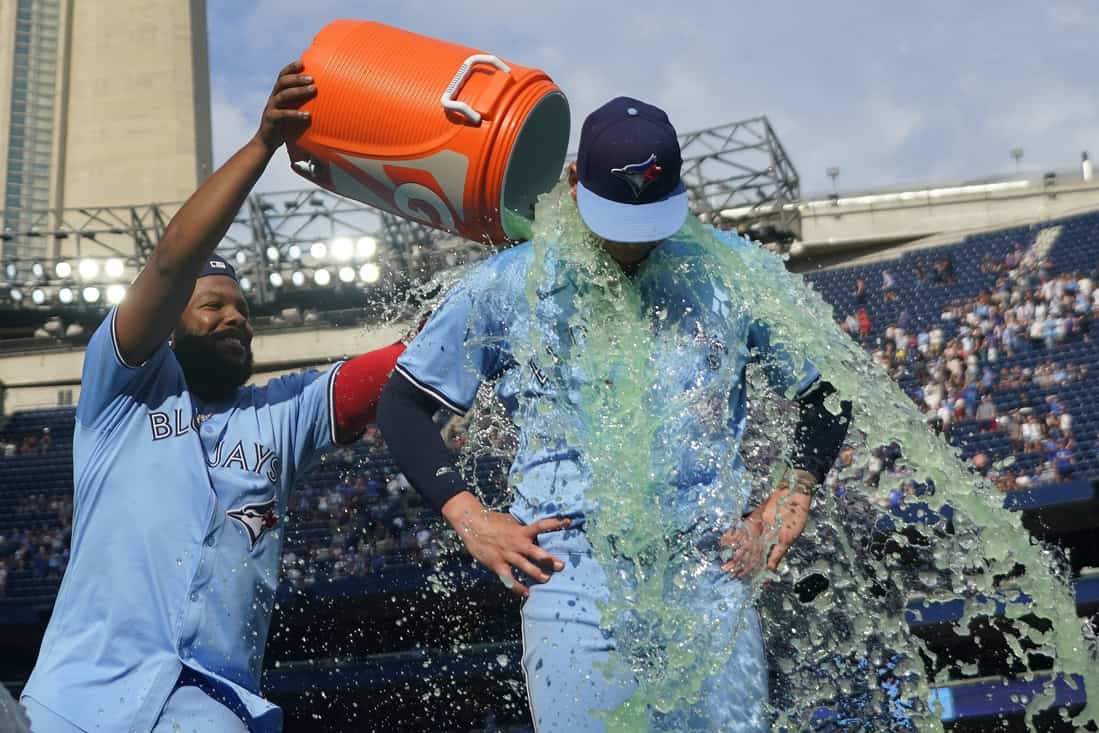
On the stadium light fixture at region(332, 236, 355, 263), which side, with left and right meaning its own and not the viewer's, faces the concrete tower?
back

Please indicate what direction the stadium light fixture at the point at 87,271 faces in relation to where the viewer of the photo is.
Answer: facing the viewer

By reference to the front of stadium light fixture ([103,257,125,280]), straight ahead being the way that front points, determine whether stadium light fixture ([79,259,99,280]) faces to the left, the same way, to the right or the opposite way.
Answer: the same way

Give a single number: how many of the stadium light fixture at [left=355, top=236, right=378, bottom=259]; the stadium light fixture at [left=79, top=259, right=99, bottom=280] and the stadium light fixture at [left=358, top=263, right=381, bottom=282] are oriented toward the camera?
3

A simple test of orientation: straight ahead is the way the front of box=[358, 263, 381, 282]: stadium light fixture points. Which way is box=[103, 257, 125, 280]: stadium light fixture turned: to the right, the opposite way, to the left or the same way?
the same way

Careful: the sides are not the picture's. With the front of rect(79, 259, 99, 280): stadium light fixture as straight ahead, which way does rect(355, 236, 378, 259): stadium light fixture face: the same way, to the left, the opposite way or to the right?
the same way

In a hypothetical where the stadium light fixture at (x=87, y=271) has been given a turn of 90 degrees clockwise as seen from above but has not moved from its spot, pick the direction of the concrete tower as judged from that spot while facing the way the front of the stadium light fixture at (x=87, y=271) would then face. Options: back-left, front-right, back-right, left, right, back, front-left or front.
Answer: right

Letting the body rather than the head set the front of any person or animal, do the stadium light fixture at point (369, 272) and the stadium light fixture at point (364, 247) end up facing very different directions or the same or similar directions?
same or similar directions

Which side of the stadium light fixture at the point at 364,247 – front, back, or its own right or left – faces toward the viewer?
front

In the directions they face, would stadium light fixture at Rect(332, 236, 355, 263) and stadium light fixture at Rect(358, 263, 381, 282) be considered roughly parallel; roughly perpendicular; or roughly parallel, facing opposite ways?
roughly parallel
